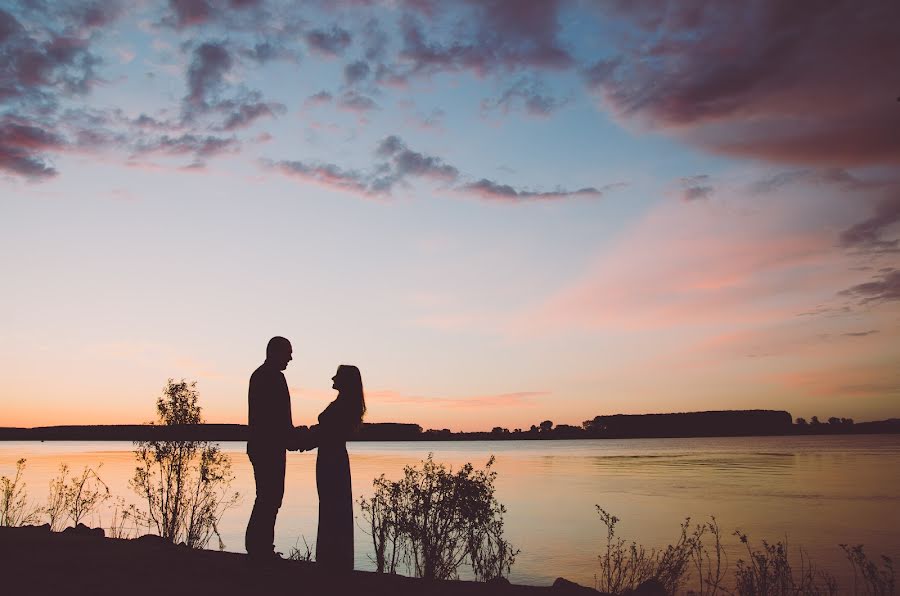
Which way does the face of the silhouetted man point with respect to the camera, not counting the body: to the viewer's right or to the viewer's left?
to the viewer's right

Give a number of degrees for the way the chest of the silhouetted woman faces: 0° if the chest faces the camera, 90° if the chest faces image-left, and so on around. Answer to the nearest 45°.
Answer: approximately 90°

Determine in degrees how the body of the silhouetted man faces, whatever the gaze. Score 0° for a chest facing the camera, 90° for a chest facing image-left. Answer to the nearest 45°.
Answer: approximately 270°

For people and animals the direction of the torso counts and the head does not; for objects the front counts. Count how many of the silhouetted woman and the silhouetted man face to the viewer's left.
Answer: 1

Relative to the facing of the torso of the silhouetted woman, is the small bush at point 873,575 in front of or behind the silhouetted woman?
behind

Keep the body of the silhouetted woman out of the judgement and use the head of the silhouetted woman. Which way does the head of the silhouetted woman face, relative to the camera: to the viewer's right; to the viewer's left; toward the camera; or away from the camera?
to the viewer's left

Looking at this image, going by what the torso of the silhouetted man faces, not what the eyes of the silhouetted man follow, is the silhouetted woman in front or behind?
in front

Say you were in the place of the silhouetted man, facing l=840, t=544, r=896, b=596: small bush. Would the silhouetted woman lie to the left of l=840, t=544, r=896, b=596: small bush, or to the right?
right

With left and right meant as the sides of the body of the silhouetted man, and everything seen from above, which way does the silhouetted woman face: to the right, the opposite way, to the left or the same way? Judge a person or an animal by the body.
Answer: the opposite way
